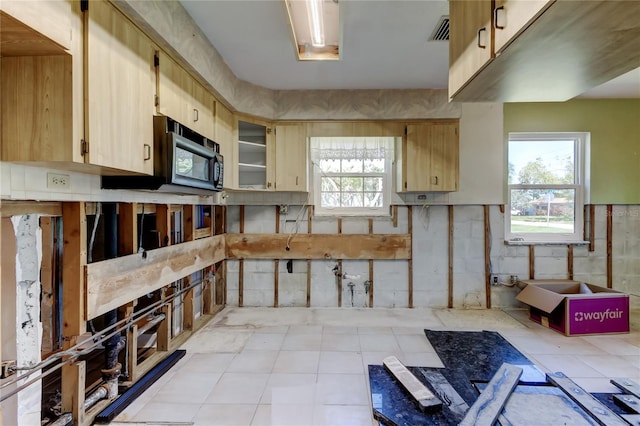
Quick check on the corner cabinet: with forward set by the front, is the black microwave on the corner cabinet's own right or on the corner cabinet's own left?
on the corner cabinet's own right

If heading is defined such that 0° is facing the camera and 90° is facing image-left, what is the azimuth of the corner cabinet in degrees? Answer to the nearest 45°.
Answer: approximately 315°

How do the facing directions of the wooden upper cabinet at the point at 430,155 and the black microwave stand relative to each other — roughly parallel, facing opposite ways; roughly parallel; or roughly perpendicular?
roughly perpendicular

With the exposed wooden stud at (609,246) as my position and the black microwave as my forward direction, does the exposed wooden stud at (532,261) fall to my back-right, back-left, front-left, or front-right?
front-right

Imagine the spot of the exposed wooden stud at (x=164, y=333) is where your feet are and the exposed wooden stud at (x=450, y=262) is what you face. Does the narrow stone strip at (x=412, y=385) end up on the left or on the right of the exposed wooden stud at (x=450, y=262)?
right

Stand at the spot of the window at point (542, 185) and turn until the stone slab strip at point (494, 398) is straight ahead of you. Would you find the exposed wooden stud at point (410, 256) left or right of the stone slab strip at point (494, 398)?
right

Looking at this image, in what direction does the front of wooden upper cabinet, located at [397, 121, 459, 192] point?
toward the camera

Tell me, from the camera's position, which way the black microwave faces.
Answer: facing the viewer and to the right of the viewer

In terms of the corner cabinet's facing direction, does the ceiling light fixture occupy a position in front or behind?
in front

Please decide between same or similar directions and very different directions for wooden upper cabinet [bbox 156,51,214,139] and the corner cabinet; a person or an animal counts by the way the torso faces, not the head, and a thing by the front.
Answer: same or similar directions

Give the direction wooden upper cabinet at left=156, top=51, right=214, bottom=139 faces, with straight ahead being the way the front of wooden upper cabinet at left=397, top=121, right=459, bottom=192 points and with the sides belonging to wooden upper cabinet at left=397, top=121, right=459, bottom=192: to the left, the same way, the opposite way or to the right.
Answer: to the left
